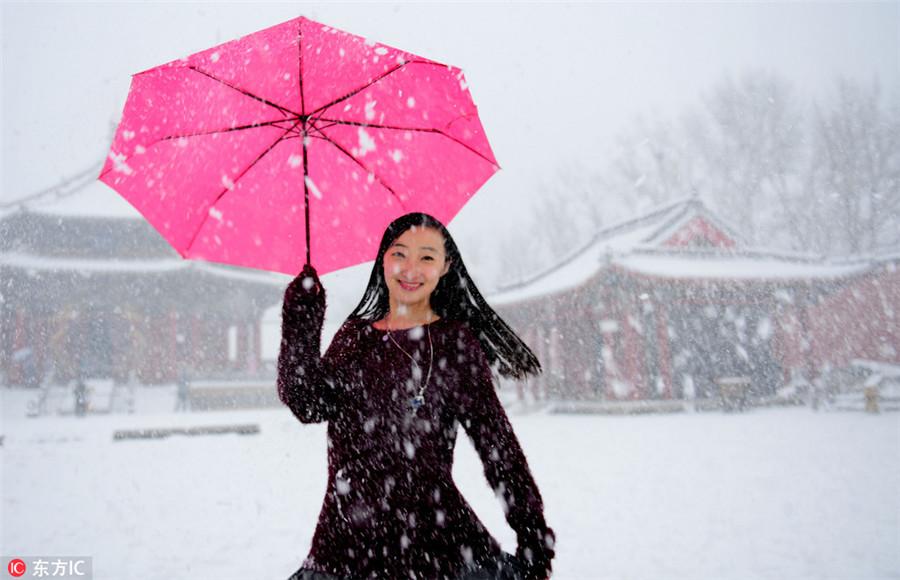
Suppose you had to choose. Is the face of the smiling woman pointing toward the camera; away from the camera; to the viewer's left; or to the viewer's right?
toward the camera

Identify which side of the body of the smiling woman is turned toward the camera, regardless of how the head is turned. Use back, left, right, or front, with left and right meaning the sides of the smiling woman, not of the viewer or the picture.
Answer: front

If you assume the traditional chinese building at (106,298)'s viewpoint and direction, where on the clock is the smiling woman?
The smiling woman is roughly at 12 o'clock from the traditional chinese building.

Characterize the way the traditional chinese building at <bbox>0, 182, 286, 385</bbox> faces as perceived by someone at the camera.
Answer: facing the viewer

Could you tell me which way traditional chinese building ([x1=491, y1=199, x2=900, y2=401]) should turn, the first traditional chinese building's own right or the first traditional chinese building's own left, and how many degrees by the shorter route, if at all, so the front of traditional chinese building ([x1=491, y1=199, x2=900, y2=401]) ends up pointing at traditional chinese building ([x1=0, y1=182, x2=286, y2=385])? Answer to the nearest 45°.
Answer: approximately 45° to the first traditional chinese building's own right

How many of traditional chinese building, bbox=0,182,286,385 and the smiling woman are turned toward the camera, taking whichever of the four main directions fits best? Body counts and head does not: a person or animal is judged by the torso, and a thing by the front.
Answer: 2

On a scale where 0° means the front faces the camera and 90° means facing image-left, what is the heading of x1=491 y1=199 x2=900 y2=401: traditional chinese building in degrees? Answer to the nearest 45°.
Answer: approximately 45°

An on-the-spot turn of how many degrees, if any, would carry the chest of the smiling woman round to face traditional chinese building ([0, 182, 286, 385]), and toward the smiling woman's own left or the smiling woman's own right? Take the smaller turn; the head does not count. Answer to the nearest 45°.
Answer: approximately 135° to the smiling woman's own right
